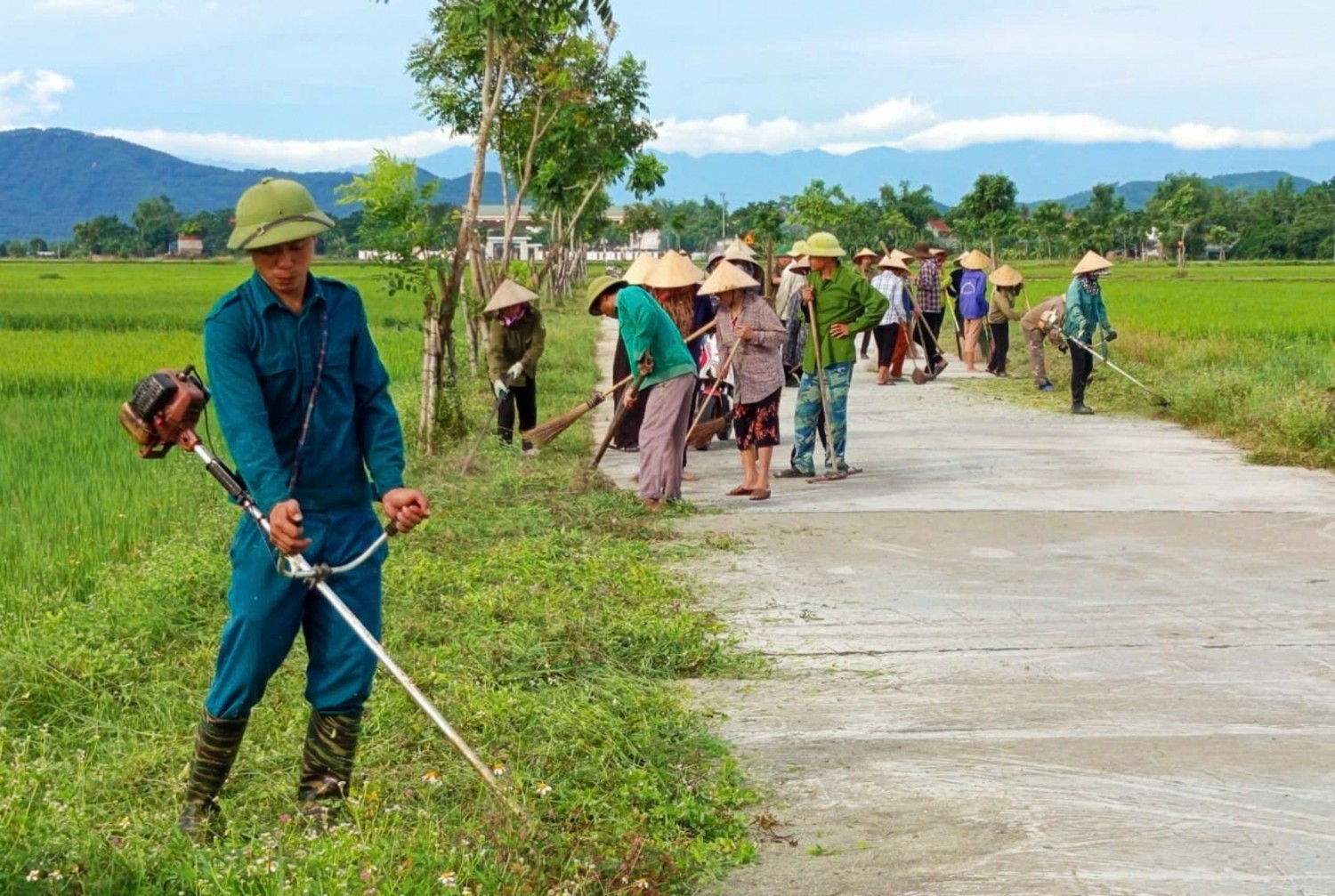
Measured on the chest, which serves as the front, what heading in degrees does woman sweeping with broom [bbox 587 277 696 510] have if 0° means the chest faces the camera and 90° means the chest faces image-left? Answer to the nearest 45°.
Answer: approximately 90°

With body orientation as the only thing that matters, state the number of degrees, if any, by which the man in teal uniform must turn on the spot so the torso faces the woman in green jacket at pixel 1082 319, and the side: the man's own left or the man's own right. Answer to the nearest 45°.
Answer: approximately 135° to the man's own left

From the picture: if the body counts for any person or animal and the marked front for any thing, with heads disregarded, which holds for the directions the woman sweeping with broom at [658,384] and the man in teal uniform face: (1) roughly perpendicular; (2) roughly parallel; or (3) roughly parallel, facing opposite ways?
roughly perpendicular

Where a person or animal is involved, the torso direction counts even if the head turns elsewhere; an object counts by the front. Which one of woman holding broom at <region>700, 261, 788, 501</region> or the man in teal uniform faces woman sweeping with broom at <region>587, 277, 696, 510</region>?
the woman holding broom

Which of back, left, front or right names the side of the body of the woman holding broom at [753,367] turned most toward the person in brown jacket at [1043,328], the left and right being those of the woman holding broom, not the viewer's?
back

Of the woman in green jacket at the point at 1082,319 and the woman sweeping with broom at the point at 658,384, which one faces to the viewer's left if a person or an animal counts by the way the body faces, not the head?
the woman sweeping with broom

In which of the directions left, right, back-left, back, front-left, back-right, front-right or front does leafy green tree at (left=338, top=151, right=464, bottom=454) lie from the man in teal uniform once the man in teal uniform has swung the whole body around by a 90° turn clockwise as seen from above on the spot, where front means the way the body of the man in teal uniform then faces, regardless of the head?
right

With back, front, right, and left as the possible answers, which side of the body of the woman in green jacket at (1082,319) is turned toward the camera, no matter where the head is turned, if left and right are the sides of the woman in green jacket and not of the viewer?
right

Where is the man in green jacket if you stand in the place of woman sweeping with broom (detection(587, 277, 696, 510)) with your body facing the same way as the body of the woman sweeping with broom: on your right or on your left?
on your right

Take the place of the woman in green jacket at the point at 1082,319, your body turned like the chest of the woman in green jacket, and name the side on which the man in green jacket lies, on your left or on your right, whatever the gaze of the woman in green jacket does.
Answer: on your right

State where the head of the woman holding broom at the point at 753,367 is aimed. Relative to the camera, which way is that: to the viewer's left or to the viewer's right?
to the viewer's left

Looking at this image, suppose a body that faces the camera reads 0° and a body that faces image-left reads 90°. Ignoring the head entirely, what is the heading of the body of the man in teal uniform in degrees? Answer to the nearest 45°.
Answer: approximately 0°
